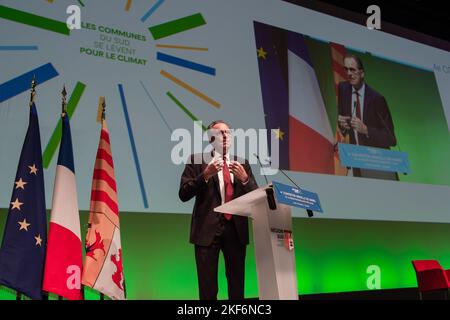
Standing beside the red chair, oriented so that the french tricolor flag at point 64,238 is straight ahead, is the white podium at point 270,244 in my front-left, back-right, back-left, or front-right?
front-left

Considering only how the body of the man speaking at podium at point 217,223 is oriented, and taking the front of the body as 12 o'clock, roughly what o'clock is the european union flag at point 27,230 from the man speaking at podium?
The european union flag is roughly at 4 o'clock from the man speaking at podium.

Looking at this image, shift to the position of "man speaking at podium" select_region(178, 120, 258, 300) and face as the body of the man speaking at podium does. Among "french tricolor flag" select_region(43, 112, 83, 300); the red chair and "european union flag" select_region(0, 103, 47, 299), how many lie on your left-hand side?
1

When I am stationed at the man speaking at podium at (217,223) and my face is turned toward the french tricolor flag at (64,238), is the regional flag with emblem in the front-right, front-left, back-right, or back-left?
front-right

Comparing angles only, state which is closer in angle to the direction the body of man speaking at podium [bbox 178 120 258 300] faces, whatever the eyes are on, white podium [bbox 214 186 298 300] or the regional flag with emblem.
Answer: the white podium

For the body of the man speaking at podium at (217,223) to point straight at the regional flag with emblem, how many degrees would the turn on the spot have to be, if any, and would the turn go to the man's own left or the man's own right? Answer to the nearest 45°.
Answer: approximately 135° to the man's own right

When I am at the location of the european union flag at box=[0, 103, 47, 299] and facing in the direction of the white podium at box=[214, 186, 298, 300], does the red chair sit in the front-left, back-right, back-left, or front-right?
front-left

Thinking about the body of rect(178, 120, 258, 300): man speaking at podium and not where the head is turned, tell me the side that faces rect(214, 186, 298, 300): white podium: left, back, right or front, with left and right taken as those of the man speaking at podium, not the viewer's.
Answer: front

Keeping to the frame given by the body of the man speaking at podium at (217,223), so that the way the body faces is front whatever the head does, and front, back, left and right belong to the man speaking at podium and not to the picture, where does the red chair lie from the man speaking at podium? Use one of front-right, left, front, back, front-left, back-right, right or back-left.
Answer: left

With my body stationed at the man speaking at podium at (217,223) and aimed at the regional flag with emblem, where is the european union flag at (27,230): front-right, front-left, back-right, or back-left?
front-left

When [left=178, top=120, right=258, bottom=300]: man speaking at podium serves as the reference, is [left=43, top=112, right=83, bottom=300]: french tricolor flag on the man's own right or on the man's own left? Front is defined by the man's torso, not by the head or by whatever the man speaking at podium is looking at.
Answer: on the man's own right
